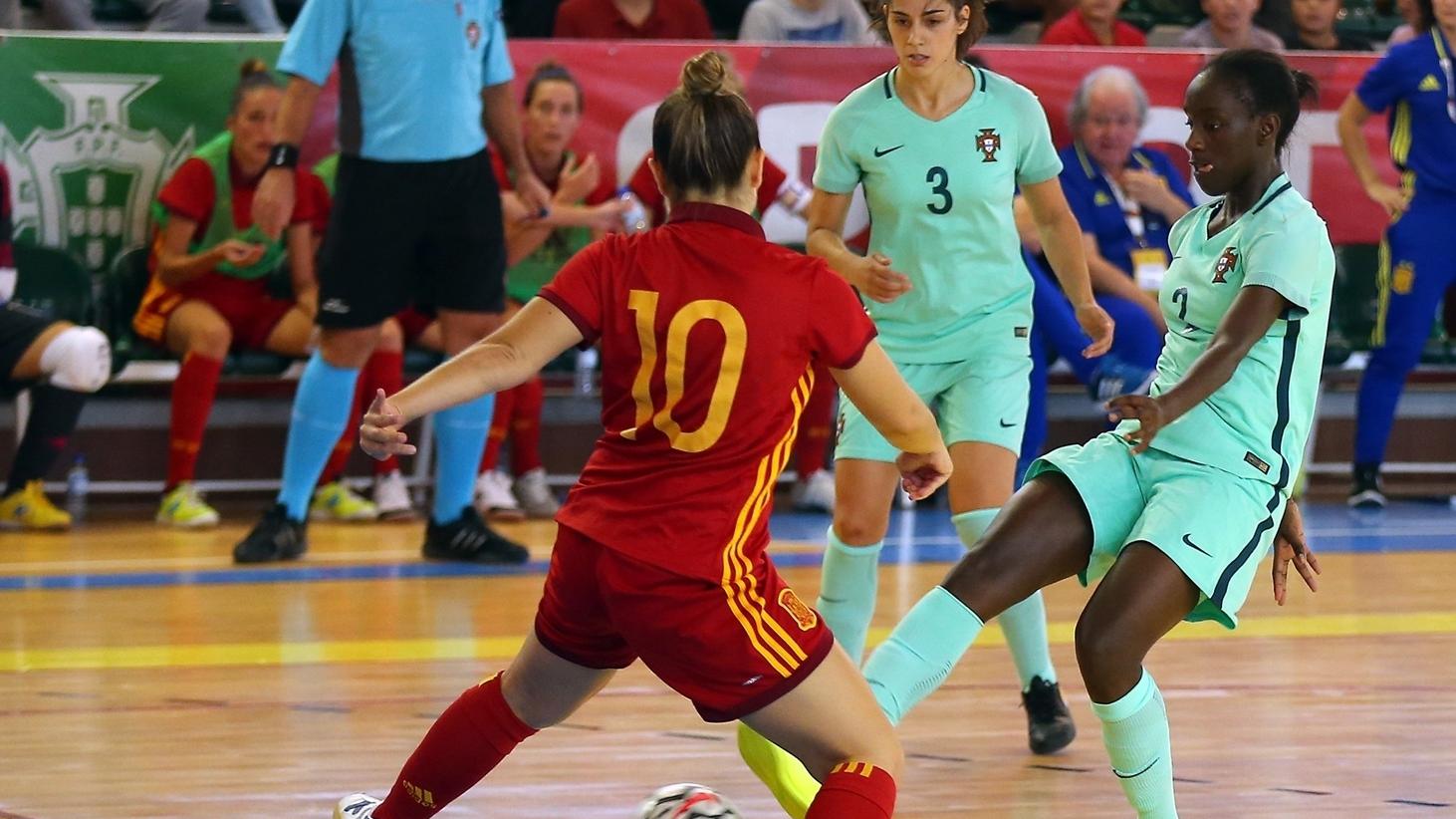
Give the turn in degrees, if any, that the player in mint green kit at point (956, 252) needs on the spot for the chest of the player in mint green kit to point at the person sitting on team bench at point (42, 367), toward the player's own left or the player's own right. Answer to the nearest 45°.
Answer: approximately 135° to the player's own right

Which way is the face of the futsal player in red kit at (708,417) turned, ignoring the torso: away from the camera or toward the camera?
away from the camera

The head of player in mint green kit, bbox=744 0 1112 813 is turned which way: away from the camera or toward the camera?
toward the camera

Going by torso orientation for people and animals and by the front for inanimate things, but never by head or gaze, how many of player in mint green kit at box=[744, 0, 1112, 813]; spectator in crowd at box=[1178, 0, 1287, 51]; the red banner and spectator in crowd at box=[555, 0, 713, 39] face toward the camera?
4

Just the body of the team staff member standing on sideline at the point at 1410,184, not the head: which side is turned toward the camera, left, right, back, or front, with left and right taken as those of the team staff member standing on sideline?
front

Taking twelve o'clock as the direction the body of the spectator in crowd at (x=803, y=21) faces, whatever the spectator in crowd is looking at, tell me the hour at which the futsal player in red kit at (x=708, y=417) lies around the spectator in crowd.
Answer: The futsal player in red kit is roughly at 12 o'clock from the spectator in crowd.

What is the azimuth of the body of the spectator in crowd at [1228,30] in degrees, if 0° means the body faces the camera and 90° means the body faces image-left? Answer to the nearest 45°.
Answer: approximately 0°

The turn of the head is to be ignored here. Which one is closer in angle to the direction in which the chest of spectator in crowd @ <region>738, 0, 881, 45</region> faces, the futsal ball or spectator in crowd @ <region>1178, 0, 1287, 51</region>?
the futsal ball

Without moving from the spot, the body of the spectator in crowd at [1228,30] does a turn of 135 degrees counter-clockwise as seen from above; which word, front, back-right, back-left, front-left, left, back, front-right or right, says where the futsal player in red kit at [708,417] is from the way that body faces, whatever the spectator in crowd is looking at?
back-right

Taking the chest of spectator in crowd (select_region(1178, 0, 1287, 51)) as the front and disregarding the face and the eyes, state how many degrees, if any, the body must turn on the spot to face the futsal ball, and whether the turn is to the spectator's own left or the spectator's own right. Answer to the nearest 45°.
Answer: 0° — they already face it

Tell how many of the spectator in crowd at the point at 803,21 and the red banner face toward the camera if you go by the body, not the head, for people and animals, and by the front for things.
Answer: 2

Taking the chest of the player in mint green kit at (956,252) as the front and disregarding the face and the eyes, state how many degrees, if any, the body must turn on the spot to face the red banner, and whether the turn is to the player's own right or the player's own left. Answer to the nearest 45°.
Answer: approximately 180°

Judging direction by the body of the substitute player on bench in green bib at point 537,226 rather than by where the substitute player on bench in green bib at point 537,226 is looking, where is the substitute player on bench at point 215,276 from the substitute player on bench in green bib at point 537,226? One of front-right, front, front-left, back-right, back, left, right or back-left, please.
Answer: right

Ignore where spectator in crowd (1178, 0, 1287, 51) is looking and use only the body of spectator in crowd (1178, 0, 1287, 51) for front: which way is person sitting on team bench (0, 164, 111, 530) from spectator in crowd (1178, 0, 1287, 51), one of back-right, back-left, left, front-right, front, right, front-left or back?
front-right

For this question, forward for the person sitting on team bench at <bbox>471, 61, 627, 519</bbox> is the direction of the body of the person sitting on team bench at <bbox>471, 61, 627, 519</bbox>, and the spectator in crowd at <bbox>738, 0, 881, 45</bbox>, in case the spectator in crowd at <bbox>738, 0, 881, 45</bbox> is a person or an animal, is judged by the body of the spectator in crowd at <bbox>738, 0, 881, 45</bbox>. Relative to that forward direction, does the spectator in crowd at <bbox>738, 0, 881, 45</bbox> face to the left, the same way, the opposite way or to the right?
the same way

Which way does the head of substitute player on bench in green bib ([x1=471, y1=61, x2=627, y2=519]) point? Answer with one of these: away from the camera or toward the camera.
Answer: toward the camera

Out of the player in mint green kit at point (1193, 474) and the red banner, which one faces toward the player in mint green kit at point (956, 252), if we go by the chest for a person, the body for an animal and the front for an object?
the red banner

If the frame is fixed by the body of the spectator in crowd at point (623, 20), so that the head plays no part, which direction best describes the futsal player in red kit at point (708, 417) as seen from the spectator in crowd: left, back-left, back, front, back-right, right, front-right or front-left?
front

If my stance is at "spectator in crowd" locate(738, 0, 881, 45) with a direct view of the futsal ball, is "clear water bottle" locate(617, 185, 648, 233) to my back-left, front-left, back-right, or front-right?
front-right
